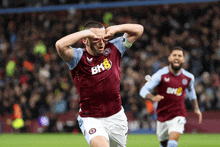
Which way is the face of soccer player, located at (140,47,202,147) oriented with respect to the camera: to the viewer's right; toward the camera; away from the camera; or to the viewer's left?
toward the camera

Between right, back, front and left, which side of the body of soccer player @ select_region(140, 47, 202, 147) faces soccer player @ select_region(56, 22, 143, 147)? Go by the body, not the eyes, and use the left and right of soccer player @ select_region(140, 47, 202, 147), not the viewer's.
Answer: front

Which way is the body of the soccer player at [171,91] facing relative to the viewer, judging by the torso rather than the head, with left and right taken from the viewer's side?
facing the viewer
